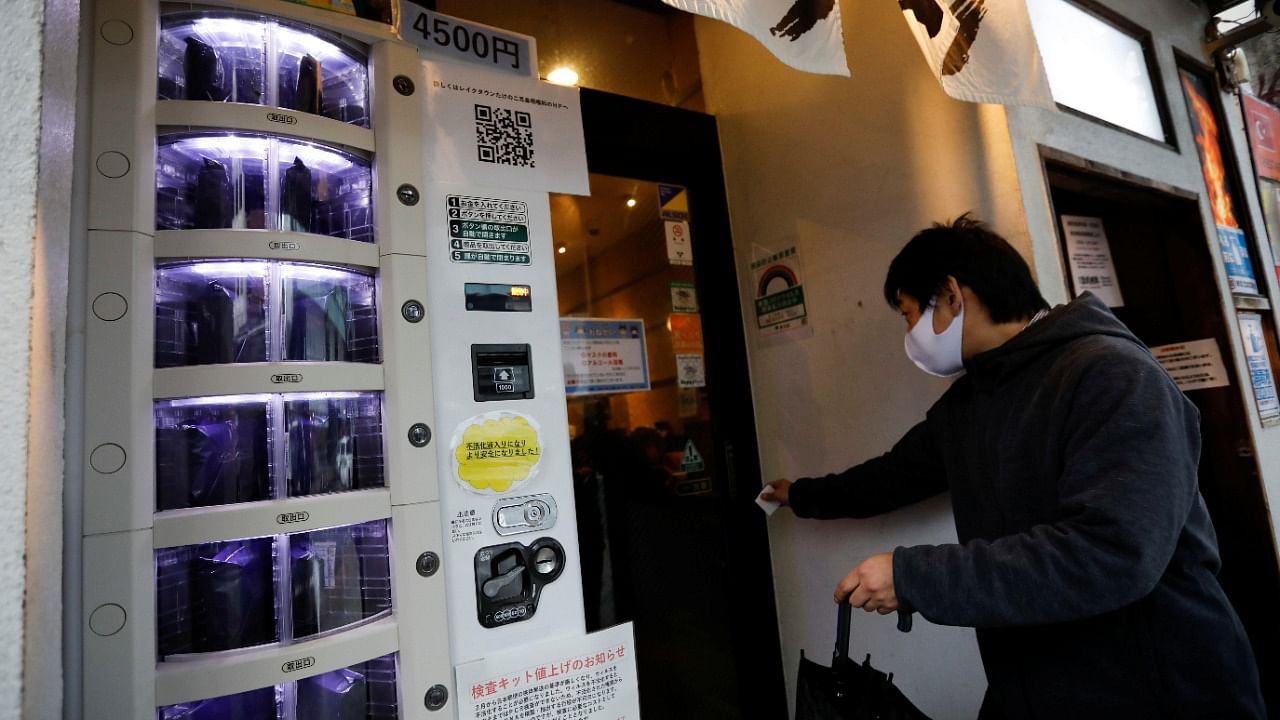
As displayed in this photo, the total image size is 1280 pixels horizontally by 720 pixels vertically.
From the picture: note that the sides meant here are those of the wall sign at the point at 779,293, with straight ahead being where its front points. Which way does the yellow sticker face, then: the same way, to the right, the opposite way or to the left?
to the left

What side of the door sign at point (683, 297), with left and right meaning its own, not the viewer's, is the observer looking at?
front

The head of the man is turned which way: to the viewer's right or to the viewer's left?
to the viewer's left

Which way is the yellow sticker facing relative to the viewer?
toward the camera

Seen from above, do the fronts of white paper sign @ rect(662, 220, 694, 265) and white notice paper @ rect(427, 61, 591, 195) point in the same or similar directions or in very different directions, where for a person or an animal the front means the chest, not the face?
same or similar directions

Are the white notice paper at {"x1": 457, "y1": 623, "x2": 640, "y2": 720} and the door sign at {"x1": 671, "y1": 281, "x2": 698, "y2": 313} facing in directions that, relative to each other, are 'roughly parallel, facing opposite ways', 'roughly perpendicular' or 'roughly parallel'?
roughly parallel

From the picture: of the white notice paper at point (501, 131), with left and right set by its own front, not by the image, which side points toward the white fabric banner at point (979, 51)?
left

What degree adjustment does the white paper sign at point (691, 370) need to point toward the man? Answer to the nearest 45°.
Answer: approximately 45° to its left

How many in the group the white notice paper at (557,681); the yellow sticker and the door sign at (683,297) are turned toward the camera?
3

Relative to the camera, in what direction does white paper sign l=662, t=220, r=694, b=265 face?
facing the viewer

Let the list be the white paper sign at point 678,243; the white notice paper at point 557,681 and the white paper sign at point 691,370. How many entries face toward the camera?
3

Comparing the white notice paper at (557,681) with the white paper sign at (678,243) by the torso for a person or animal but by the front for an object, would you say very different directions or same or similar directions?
same or similar directions

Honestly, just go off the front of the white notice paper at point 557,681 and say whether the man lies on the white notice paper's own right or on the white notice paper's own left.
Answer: on the white notice paper's own left

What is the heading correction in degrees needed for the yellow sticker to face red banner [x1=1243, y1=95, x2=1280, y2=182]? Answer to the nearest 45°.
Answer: approximately 90° to its left
